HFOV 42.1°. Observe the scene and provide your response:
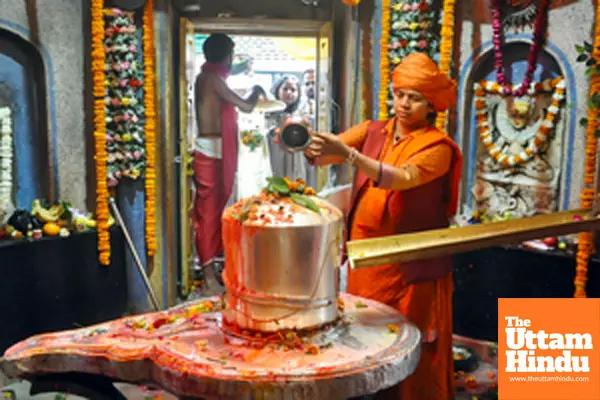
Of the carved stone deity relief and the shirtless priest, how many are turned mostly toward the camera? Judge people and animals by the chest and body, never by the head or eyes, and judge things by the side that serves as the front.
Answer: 1

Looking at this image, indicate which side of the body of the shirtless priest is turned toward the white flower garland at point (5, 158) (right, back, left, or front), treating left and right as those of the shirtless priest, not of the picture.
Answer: back

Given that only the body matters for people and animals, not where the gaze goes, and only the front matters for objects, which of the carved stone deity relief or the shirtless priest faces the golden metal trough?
the carved stone deity relief

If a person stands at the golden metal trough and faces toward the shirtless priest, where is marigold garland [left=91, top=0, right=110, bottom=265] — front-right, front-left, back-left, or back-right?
front-left

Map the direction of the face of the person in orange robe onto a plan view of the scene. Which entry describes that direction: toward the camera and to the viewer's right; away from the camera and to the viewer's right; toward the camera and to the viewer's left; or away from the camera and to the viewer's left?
toward the camera and to the viewer's left

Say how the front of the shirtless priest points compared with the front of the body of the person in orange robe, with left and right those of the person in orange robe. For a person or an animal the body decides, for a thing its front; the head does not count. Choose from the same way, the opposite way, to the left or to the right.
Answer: the opposite way

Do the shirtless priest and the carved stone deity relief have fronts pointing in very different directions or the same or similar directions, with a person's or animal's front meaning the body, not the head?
very different directions

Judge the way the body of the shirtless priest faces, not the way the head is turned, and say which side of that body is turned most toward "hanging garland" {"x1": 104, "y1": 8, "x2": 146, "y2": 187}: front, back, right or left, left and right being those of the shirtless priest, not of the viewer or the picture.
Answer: back

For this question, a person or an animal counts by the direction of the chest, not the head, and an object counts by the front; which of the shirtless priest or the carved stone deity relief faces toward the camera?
the carved stone deity relief

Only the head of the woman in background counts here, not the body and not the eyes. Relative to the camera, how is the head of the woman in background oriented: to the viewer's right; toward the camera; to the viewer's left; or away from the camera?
toward the camera

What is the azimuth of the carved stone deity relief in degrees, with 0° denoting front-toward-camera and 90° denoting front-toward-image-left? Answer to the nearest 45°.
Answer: approximately 0°

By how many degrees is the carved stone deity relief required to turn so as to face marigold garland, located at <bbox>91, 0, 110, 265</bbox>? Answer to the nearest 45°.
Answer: approximately 90° to its right

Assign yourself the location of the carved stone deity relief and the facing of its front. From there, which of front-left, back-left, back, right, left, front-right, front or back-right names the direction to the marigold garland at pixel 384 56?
right

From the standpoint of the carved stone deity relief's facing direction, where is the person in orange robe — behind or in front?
in front

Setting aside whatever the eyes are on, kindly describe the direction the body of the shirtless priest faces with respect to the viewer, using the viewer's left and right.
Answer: facing away from the viewer and to the right of the viewer

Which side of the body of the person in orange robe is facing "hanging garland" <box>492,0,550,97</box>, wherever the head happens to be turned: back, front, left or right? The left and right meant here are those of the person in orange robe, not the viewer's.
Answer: back
